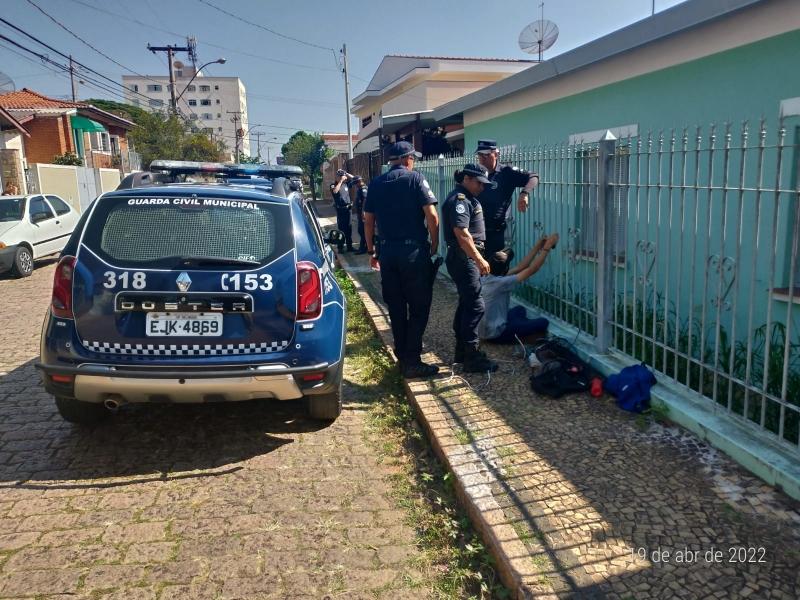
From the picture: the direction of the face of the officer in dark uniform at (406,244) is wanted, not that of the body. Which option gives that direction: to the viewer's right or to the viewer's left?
to the viewer's right

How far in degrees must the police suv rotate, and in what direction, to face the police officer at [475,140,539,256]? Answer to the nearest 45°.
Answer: approximately 45° to its right

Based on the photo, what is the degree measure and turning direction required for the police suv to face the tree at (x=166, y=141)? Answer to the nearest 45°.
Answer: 0° — it already faces it

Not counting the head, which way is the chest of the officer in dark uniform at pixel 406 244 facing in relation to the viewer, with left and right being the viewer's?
facing away from the viewer and to the right of the viewer

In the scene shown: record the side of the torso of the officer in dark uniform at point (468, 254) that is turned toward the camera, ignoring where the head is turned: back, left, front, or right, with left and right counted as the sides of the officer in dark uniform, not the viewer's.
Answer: right

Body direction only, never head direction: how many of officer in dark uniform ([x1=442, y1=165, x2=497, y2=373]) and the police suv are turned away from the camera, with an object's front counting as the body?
1

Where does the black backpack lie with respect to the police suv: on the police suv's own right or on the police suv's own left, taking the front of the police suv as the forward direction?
on the police suv's own right

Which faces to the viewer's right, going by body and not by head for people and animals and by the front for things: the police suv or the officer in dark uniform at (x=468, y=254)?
the officer in dark uniform

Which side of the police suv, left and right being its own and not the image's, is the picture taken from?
back

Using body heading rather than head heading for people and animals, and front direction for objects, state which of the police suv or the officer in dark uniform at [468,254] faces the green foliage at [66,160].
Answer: the police suv

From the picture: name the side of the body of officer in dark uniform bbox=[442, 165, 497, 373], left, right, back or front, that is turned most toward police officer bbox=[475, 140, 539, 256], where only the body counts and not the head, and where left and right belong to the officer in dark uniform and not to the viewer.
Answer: left

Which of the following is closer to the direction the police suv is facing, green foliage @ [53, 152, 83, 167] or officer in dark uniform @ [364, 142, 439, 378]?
the green foliage
